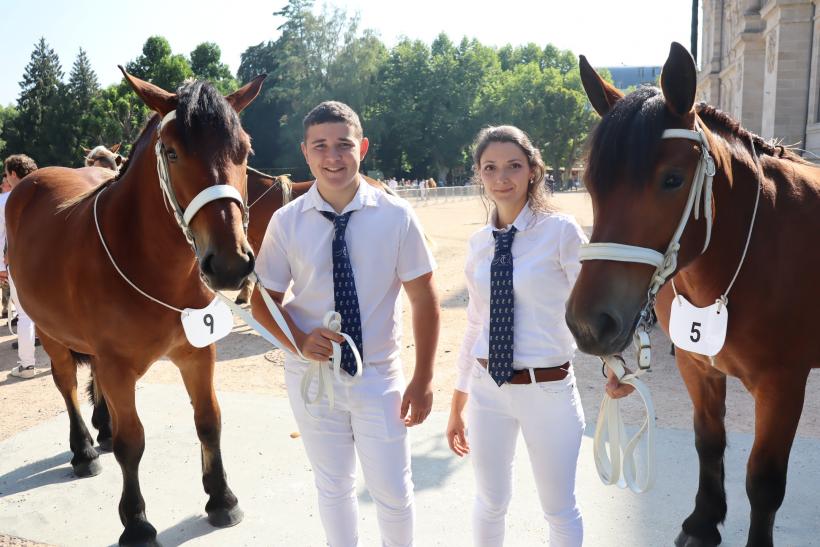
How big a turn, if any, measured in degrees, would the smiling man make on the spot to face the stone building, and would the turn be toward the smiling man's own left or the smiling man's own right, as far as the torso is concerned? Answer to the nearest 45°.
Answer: approximately 135° to the smiling man's own left

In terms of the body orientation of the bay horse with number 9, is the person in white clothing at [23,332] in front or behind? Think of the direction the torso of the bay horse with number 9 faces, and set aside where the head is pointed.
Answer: behind

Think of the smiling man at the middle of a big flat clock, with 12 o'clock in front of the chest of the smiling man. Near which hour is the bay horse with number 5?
The bay horse with number 5 is roughly at 9 o'clock from the smiling man.

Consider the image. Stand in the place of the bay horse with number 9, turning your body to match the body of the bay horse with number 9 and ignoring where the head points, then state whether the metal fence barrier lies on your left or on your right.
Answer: on your left

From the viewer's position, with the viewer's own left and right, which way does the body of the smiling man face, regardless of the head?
facing the viewer

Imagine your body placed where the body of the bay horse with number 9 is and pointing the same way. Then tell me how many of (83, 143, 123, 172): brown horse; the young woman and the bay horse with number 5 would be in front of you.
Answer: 2

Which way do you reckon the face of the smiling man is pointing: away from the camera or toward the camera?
toward the camera

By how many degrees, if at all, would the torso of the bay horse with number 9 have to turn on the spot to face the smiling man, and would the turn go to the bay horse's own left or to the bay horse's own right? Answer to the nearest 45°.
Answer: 0° — it already faces them

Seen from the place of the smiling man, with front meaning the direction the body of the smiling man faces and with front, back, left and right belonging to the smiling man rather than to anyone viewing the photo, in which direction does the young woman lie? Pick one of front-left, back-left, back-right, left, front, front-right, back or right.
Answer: left

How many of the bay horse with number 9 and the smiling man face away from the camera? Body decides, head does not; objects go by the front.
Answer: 0

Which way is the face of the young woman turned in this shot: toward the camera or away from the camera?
toward the camera

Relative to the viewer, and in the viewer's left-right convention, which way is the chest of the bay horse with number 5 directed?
facing the viewer and to the left of the viewer
